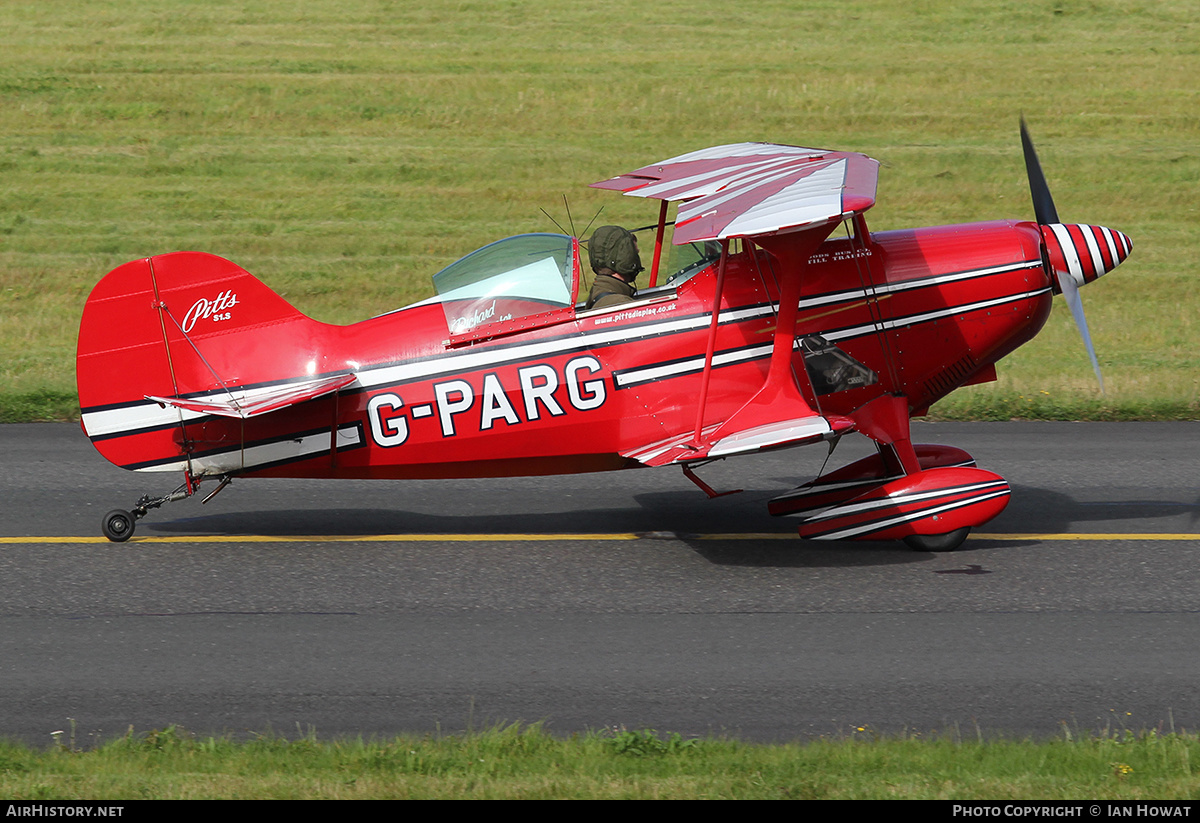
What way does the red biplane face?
to the viewer's right
